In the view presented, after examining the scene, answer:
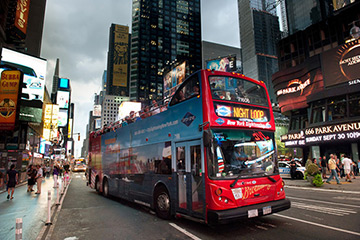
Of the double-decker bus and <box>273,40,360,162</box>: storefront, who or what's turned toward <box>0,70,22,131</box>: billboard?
the storefront

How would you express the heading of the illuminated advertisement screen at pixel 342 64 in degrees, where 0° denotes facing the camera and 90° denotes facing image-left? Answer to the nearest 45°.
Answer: approximately 45°

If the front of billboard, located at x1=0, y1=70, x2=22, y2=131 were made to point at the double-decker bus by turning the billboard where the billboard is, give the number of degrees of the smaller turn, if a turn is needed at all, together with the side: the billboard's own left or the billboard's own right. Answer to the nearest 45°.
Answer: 0° — it already faces it

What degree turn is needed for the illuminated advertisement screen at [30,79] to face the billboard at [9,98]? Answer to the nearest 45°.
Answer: approximately 45° to its right

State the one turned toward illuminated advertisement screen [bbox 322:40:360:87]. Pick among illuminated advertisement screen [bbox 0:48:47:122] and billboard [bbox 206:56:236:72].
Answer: illuminated advertisement screen [bbox 0:48:47:122]

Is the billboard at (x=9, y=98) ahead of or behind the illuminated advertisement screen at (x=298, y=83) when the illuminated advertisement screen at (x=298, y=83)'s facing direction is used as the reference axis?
ahead

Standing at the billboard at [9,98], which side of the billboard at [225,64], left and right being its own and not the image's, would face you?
front

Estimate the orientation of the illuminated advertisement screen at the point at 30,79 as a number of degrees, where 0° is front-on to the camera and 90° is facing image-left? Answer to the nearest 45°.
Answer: approximately 315°

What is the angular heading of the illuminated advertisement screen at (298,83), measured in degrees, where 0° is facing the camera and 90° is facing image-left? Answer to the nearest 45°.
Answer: approximately 45°

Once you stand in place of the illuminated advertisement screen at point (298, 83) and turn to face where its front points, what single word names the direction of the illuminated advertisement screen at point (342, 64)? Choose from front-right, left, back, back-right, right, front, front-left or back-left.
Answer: left

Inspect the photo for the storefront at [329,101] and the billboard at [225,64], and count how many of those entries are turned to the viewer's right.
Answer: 0

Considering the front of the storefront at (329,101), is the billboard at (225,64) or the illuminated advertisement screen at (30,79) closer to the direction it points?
the illuminated advertisement screen
